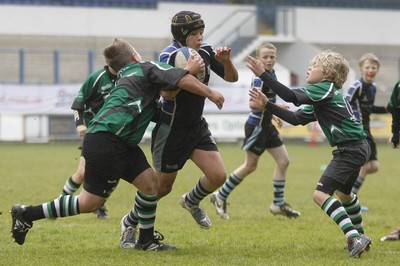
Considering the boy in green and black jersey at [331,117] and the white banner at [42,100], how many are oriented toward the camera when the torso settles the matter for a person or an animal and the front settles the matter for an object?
1

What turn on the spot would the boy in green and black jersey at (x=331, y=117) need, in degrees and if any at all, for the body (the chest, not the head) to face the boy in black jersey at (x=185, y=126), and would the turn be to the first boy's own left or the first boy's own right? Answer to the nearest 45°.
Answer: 0° — they already face them

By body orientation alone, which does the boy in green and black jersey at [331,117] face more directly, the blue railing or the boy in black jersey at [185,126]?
the boy in black jersey

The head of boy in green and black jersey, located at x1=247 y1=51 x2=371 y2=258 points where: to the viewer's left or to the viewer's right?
to the viewer's left

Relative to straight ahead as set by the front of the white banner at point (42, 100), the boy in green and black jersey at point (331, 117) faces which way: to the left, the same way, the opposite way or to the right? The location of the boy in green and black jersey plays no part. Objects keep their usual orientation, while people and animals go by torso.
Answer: to the right

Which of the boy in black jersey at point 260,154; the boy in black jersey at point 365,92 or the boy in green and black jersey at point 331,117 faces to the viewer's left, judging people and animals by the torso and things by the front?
the boy in green and black jersey

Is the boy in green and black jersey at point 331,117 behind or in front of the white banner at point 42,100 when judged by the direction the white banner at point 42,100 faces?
in front

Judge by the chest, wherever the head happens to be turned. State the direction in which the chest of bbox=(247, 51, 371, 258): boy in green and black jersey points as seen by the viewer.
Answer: to the viewer's left
